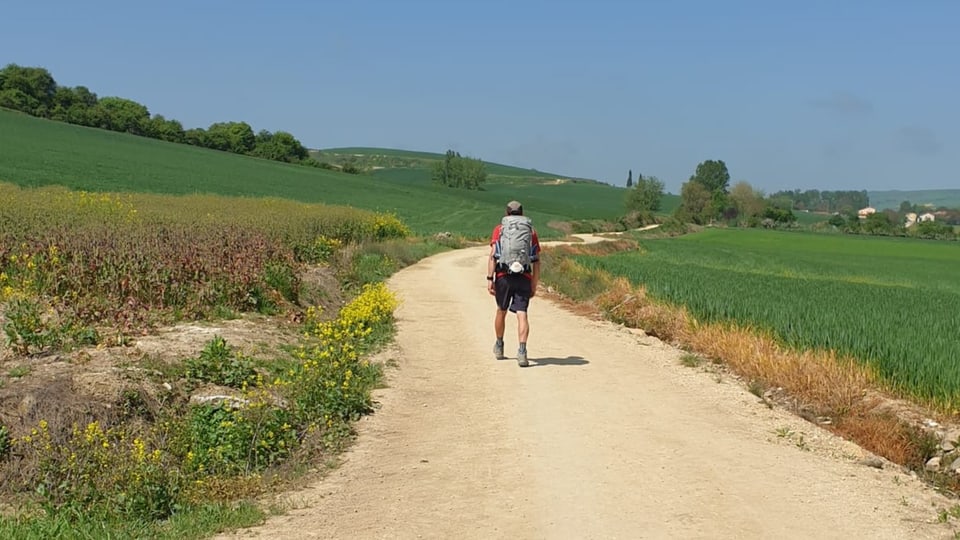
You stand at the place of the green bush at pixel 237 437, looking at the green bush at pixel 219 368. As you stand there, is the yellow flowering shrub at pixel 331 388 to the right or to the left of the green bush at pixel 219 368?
right

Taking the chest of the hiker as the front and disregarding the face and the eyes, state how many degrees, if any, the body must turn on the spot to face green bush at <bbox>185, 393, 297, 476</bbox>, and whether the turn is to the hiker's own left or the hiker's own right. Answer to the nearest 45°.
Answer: approximately 135° to the hiker's own left

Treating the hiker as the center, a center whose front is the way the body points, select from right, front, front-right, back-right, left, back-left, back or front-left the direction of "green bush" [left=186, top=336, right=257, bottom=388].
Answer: back-left

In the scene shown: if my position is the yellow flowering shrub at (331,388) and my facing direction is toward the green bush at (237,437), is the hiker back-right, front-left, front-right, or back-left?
back-left

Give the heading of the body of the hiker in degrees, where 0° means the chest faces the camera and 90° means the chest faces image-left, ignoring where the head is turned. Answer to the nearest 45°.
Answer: approximately 180°

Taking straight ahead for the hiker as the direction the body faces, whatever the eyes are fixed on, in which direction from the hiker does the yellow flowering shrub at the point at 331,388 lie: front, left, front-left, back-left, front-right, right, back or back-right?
back-left
